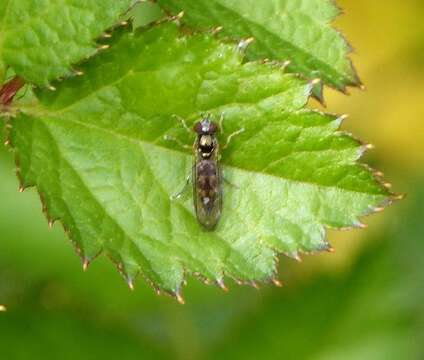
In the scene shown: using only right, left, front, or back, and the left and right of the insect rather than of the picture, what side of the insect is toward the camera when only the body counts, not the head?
back
